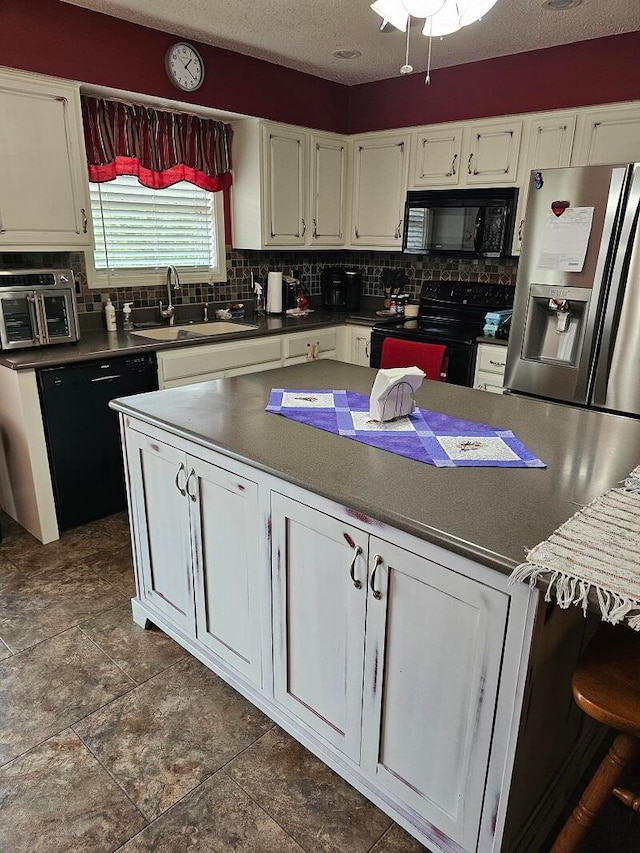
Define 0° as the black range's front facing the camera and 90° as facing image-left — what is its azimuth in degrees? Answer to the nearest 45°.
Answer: approximately 45°

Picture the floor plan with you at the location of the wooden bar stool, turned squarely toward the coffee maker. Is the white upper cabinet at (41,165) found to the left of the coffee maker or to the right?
left

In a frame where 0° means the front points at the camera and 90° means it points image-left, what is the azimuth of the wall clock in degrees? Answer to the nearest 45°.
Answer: approximately 315°
